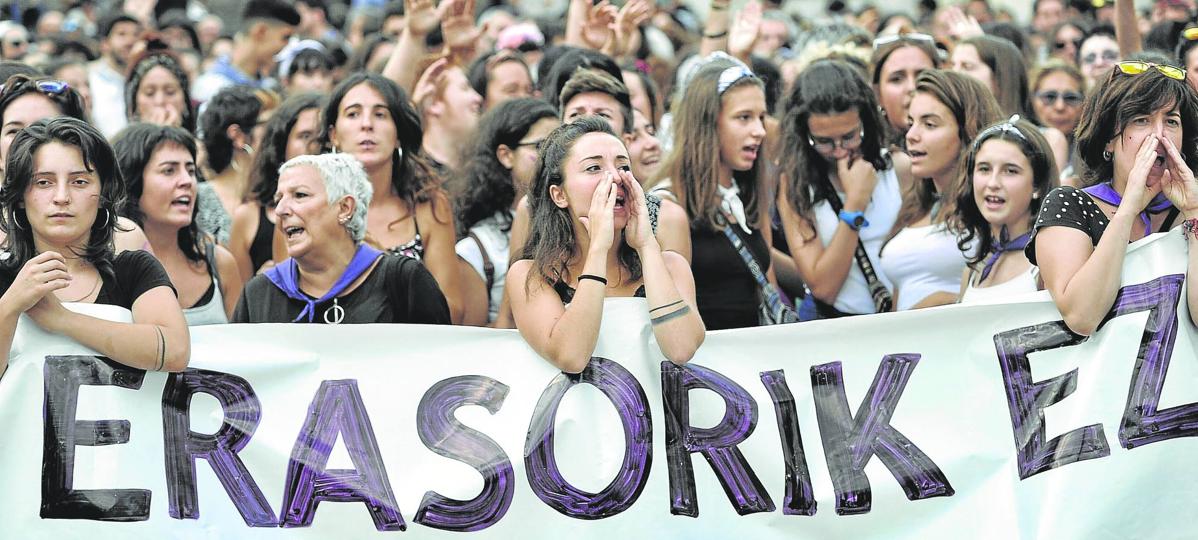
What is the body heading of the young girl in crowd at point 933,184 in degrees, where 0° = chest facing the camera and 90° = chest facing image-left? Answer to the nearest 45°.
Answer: approximately 45°

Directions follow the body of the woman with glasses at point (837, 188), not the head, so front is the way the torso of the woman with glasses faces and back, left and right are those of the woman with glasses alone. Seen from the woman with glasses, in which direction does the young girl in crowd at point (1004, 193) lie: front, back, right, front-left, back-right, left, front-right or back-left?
front-left

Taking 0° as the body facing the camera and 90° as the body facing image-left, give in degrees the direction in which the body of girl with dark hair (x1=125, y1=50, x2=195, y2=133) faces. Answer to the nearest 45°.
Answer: approximately 0°

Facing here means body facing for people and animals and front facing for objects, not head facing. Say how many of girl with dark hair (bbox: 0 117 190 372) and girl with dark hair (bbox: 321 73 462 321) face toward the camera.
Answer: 2
